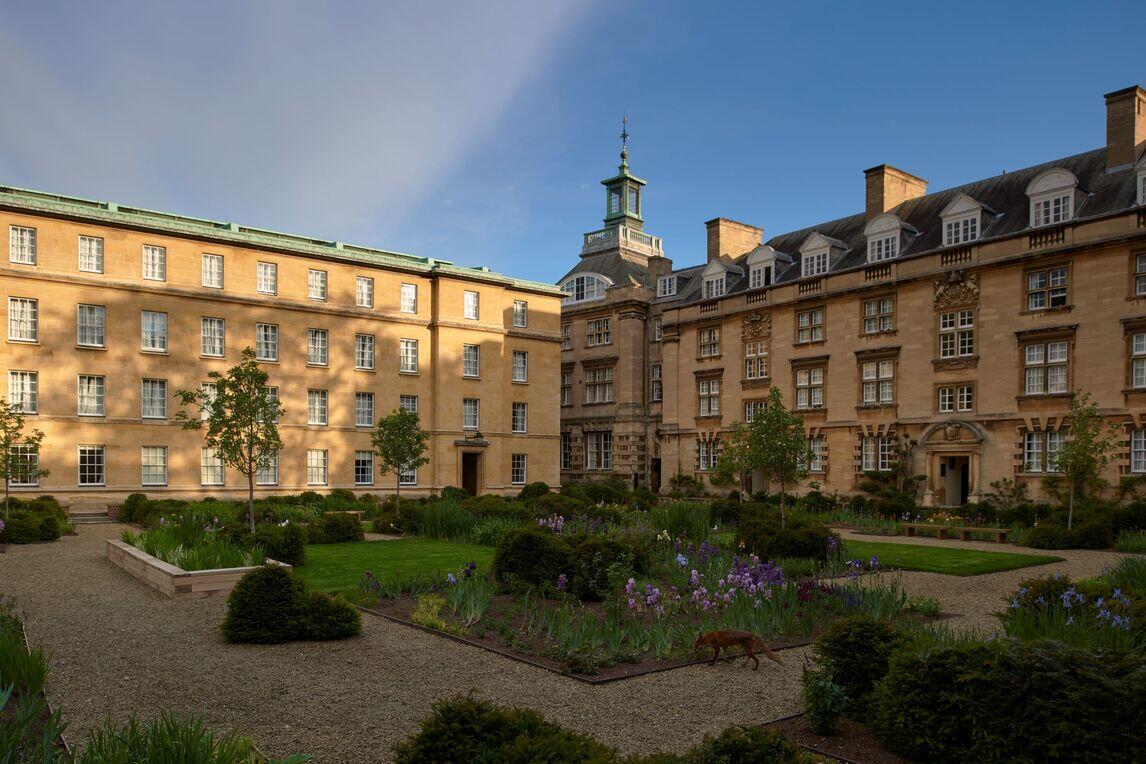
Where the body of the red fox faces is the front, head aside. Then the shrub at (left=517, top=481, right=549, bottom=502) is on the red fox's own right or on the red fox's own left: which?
on the red fox's own right

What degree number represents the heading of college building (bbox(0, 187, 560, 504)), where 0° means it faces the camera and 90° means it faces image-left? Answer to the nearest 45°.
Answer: approximately 315°

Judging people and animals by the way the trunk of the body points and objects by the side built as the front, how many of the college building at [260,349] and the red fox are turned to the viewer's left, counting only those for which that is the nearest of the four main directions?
1

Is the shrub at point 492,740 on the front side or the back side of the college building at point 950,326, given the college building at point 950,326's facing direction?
on the front side

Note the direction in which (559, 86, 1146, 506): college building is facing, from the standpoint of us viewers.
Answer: facing the viewer and to the left of the viewer

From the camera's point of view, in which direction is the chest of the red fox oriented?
to the viewer's left

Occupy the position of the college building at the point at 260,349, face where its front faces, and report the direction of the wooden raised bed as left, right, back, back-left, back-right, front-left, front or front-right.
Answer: front-right

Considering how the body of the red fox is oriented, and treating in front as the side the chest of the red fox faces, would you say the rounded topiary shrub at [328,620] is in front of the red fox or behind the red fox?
in front
